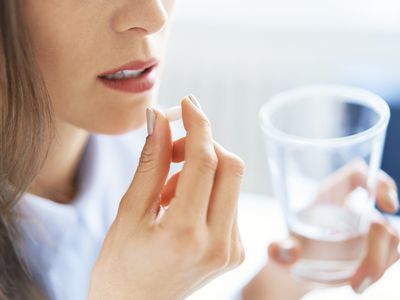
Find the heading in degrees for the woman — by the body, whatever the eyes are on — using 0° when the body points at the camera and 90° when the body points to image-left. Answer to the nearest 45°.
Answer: approximately 315°

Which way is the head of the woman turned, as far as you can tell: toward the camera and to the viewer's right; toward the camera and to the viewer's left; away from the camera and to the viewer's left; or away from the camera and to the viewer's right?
toward the camera and to the viewer's right
